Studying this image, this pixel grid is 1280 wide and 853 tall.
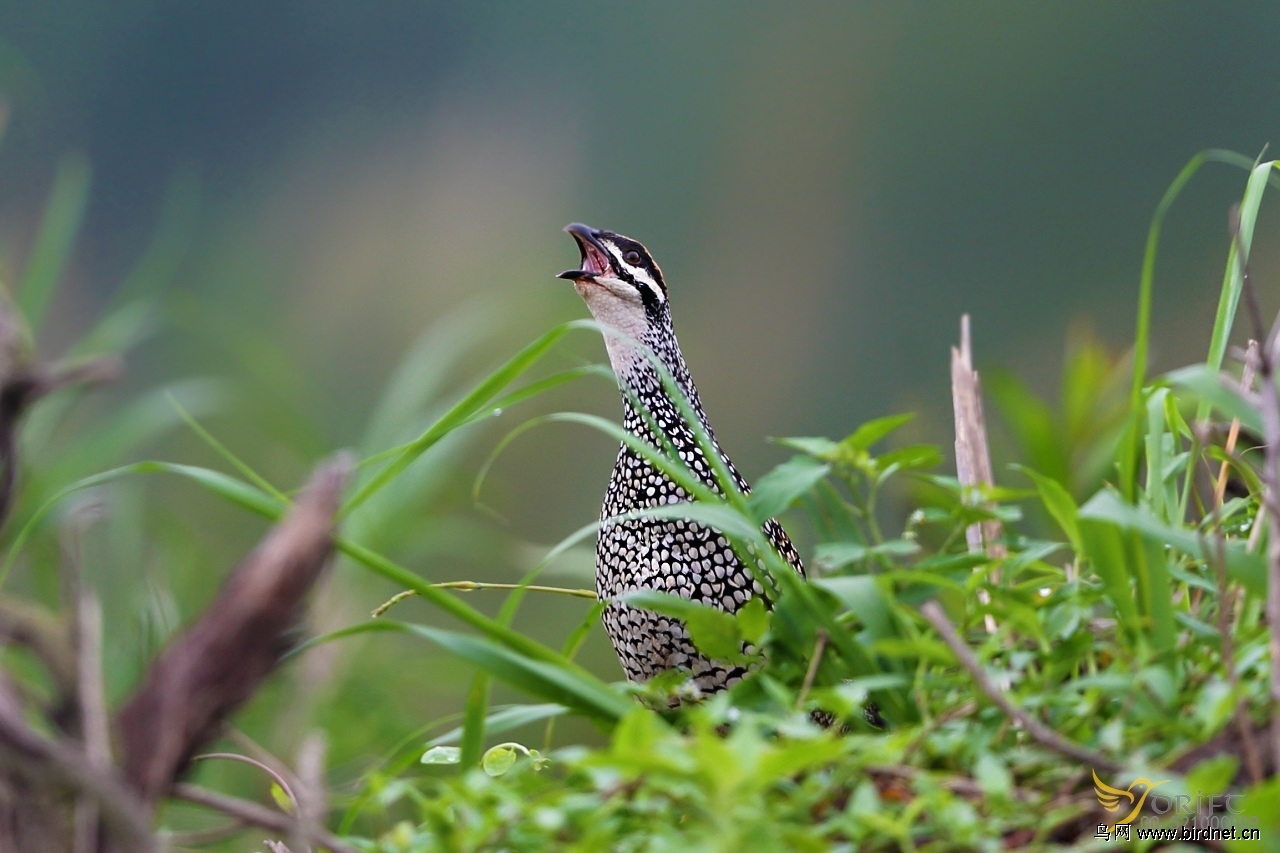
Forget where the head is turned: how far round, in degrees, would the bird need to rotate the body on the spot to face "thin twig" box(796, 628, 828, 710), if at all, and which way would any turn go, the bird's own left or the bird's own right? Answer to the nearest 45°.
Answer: approximately 90° to the bird's own left

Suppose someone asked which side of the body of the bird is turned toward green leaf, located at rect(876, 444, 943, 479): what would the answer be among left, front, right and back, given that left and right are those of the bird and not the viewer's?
back

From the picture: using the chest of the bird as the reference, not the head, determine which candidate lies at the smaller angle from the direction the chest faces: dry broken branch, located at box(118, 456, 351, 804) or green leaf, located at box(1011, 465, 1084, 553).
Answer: the dry broken branch

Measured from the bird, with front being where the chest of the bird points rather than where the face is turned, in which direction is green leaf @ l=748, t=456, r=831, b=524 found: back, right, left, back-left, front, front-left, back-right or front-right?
left

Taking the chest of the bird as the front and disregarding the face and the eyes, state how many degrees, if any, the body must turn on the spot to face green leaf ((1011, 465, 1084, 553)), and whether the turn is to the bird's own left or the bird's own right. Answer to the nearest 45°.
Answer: approximately 135° to the bird's own left

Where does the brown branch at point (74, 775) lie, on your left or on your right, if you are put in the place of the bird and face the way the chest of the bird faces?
on your left
